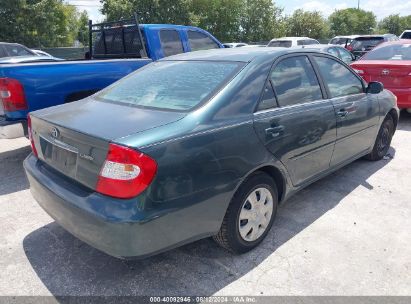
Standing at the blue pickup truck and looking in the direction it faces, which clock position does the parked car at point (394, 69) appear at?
The parked car is roughly at 1 o'clock from the blue pickup truck.

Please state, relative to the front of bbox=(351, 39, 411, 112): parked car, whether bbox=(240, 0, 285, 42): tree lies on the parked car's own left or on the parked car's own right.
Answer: on the parked car's own left

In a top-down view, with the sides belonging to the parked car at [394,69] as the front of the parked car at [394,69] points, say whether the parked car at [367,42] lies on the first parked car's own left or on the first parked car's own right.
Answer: on the first parked car's own left

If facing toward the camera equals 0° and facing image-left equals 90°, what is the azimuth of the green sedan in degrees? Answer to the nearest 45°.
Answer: approximately 225°

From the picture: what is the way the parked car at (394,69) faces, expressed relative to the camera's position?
facing away from the viewer and to the right of the viewer

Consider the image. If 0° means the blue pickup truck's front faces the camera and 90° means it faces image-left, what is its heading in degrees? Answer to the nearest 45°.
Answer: approximately 225°

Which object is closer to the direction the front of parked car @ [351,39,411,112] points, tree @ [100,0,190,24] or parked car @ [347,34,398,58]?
the parked car

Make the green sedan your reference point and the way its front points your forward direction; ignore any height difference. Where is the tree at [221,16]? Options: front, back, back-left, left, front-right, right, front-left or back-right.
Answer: front-left

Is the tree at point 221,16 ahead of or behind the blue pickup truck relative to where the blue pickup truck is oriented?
ahead

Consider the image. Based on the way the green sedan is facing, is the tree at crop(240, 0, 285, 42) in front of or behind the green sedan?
in front
